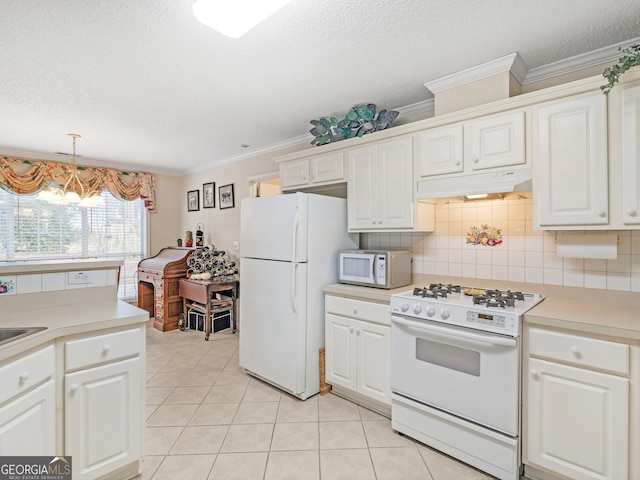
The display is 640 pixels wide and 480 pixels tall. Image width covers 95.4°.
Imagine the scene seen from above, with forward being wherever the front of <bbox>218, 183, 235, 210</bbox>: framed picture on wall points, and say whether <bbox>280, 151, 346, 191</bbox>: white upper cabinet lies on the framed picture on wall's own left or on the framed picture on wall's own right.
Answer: on the framed picture on wall's own left

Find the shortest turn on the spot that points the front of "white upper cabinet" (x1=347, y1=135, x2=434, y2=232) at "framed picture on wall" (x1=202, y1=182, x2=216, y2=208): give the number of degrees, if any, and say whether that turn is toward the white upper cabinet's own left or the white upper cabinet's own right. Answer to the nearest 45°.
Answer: approximately 90° to the white upper cabinet's own right

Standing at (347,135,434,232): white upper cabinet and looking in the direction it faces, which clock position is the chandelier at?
The chandelier is roughly at 2 o'clock from the white upper cabinet.

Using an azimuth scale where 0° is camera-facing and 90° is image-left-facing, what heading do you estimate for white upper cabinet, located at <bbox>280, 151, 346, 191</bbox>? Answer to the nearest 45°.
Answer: approximately 45°

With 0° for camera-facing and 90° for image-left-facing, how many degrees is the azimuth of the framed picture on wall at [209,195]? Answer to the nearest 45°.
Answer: approximately 45°

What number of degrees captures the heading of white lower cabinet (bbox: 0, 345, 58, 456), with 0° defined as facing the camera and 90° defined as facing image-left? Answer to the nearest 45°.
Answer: approximately 315°

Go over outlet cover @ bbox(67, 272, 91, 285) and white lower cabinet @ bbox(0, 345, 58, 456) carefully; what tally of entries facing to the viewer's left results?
0

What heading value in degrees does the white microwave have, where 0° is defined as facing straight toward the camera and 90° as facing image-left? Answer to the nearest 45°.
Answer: approximately 45°

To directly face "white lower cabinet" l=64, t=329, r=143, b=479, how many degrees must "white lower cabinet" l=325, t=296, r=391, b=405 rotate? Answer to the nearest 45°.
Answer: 0° — it already faces it

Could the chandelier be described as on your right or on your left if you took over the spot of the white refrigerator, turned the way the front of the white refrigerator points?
on your right
